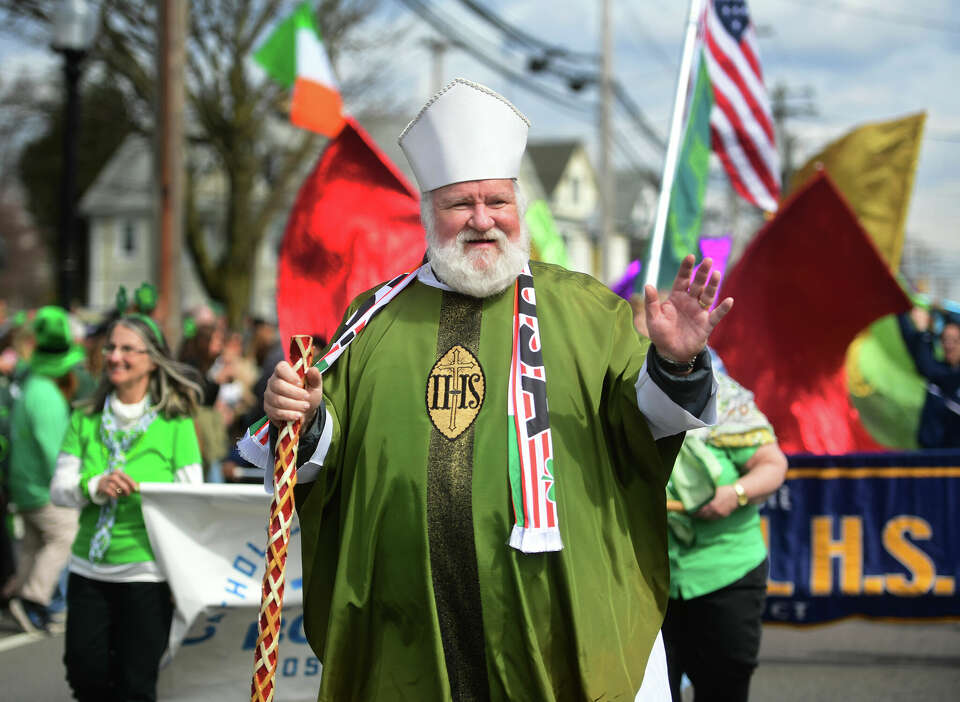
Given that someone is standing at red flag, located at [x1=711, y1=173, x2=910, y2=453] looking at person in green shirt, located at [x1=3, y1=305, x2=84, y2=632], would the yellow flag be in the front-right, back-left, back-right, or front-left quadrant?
back-right

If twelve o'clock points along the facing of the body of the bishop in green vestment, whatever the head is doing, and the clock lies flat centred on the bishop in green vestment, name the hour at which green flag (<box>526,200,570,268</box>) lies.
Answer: The green flag is roughly at 6 o'clock from the bishop in green vestment.

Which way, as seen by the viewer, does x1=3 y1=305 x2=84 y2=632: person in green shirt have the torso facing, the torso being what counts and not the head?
to the viewer's right

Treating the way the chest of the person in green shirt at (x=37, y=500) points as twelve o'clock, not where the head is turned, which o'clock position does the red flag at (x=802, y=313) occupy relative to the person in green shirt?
The red flag is roughly at 1 o'clock from the person in green shirt.

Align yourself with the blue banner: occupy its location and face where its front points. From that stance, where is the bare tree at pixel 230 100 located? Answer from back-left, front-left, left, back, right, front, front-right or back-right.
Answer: back-right

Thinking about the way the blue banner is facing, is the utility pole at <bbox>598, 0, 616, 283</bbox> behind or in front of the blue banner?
behind

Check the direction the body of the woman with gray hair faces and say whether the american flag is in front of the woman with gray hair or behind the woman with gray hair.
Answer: behind

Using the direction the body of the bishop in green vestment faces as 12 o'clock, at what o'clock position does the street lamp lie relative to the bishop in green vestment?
The street lamp is roughly at 5 o'clock from the bishop in green vestment.

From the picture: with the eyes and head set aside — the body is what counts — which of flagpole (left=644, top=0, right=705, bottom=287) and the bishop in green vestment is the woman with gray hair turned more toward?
the bishop in green vestment
